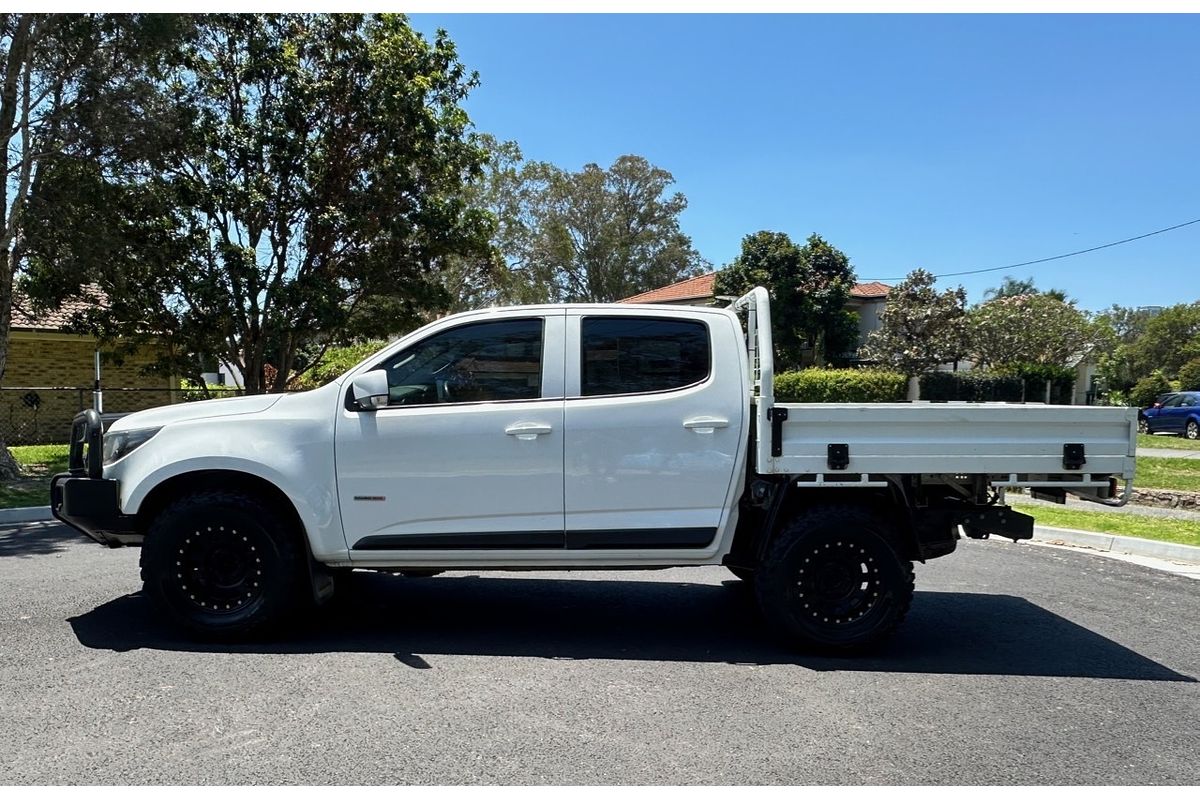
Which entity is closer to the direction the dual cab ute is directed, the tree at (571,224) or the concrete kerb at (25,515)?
the concrete kerb

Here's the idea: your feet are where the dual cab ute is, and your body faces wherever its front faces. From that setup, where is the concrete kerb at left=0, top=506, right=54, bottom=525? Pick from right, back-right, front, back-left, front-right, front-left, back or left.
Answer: front-right

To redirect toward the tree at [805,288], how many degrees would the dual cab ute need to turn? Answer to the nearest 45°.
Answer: approximately 90° to its right

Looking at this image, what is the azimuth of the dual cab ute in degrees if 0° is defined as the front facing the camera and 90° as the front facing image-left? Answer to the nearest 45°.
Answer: approximately 90°

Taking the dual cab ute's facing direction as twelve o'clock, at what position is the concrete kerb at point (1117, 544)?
The concrete kerb is roughly at 5 o'clock from the dual cab ute.

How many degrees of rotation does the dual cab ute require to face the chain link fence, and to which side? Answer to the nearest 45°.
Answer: approximately 45° to its right

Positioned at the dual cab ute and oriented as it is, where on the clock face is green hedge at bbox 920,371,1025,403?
The green hedge is roughly at 4 o'clock from the dual cab ute.

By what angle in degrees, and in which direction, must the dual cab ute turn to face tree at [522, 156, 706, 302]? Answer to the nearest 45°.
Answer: approximately 90° to its right

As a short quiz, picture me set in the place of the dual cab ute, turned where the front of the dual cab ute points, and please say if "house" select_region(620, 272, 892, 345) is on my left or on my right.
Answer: on my right

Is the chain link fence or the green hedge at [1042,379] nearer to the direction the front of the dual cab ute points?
the chain link fence

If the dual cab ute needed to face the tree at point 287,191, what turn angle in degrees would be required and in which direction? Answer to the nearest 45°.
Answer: approximately 45° to its right

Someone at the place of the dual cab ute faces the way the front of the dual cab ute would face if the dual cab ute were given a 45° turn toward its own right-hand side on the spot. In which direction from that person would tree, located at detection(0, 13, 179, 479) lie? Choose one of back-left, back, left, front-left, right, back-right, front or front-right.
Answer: front

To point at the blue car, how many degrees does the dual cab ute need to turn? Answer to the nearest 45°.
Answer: approximately 135° to its right

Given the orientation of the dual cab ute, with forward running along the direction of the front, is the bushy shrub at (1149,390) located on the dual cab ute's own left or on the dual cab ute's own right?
on the dual cab ute's own right

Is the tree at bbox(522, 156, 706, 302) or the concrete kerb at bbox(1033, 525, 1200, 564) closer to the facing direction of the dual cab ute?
the tree

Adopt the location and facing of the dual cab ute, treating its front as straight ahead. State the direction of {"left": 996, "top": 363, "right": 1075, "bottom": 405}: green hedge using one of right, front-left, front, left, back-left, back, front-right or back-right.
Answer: back-right
